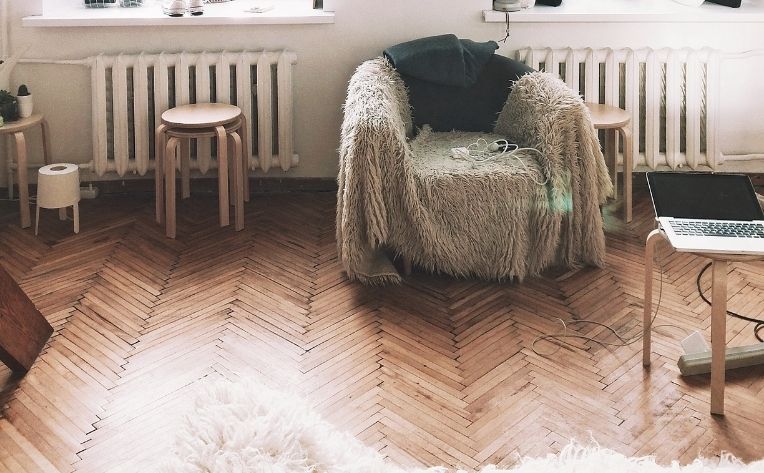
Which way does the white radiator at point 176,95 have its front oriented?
toward the camera

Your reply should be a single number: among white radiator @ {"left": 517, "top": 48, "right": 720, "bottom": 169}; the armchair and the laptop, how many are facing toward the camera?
3

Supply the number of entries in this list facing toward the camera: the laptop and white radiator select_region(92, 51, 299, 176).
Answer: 2

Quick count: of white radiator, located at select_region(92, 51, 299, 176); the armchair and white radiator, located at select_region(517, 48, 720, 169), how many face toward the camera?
3

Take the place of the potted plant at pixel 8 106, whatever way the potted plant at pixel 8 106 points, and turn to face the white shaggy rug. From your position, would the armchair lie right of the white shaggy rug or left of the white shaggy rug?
left

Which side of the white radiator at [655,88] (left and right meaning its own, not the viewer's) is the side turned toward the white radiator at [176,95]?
right

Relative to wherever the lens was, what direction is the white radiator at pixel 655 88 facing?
facing the viewer

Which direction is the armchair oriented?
toward the camera

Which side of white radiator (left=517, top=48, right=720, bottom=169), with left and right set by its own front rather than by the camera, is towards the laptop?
front

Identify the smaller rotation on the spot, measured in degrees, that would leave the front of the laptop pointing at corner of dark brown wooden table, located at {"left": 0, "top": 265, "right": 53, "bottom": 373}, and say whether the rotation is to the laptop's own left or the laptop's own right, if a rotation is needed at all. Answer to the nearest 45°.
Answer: approximately 90° to the laptop's own right

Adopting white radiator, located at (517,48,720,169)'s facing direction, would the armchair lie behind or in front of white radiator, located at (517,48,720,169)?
in front
